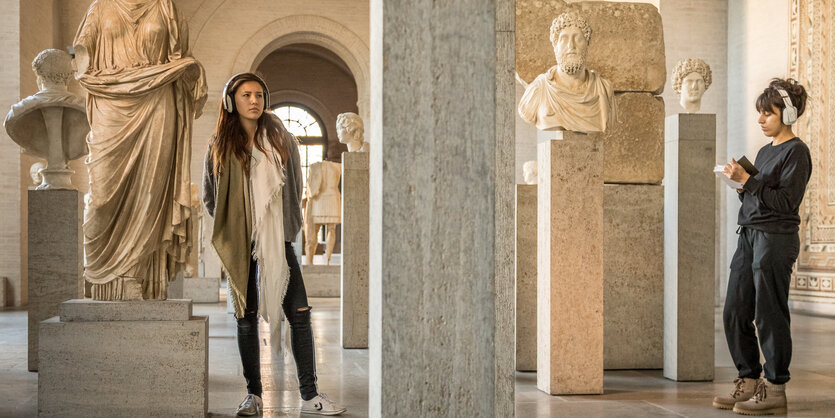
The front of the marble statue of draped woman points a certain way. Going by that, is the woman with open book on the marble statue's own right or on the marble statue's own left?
on the marble statue's own left

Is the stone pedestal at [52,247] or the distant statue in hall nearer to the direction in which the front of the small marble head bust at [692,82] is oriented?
the stone pedestal

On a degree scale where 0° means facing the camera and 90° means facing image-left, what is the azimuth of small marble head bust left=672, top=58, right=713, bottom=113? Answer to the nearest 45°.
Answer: approximately 0°

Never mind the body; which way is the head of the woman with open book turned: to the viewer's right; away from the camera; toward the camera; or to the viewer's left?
to the viewer's left

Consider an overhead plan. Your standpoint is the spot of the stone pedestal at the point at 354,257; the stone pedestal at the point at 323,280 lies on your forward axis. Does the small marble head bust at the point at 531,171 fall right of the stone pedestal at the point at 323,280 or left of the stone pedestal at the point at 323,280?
right
